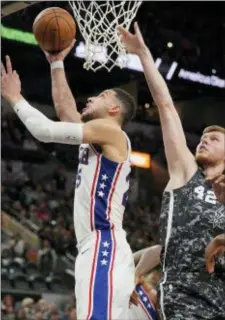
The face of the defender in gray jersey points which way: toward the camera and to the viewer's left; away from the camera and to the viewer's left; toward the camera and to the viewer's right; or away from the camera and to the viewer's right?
toward the camera and to the viewer's left

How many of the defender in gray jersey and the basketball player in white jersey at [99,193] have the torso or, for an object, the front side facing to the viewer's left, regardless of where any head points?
1

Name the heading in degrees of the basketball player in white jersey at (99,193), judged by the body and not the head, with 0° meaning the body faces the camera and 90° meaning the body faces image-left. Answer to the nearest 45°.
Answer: approximately 90°

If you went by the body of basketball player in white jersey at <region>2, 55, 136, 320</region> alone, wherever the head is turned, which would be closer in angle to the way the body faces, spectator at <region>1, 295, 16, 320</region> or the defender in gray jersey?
the spectator

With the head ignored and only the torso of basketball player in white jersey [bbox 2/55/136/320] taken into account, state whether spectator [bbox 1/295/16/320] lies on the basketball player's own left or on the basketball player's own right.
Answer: on the basketball player's own right

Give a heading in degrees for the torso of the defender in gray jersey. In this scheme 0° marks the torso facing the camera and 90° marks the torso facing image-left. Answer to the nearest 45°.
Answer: approximately 0°

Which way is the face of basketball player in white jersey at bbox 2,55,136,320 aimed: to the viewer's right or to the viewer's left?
to the viewer's left
